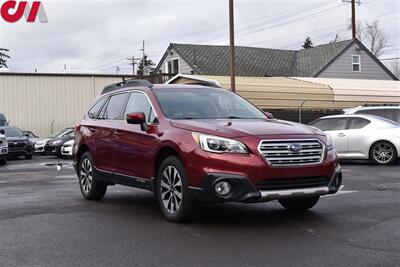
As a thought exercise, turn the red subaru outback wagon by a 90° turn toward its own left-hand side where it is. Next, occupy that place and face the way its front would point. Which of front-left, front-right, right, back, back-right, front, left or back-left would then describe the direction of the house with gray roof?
front-left

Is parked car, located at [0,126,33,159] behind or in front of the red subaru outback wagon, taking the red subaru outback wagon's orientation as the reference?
behind

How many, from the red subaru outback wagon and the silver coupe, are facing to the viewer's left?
1

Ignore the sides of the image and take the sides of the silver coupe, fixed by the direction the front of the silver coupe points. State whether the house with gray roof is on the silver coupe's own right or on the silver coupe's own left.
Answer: on the silver coupe's own right

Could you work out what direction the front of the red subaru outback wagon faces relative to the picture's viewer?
facing the viewer and to the right of the viewer

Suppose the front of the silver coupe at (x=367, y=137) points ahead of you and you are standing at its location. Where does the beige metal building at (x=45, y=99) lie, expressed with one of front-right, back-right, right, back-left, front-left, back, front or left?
front-right

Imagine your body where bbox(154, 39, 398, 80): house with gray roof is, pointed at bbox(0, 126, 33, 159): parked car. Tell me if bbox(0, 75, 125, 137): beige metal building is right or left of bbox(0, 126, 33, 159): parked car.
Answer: right

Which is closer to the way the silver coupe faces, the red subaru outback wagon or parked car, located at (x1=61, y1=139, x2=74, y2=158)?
the parked car

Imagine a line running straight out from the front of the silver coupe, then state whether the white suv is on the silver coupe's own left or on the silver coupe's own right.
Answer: on the silver coupe's own right

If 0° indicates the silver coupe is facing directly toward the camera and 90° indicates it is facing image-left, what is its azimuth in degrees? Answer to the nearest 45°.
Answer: approximately 90°

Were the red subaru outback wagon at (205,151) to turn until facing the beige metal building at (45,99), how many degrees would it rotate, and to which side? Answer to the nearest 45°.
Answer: approximately 135° to its left
